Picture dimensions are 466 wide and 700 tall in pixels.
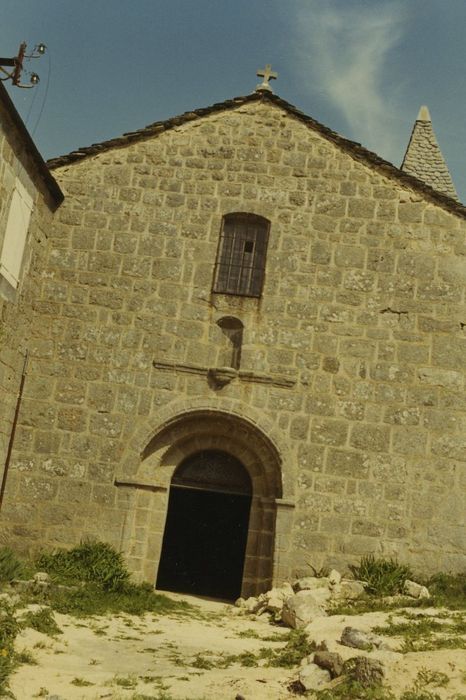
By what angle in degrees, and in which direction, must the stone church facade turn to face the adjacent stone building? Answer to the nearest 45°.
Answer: approximately 90° to its right

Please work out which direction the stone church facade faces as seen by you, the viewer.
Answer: facing the viewer

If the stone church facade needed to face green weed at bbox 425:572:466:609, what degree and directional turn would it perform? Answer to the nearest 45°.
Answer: approximately 90° to its left

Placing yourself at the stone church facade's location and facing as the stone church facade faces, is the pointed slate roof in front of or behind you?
behind

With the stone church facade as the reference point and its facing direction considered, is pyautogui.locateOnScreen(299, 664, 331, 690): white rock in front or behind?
in front

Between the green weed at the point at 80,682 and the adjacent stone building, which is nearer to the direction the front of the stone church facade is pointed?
the green weed

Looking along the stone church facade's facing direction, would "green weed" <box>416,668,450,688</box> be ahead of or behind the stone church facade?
ahead

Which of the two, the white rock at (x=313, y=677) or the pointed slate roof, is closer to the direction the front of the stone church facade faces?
the white rock

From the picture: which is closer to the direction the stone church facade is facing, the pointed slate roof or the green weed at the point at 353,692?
the green weed

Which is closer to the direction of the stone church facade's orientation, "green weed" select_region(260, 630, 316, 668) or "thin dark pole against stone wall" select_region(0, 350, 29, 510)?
the green weed

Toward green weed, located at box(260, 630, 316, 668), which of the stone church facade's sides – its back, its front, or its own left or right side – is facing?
front

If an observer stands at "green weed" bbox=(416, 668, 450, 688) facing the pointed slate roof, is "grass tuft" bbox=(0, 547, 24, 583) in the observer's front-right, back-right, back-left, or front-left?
front-left
